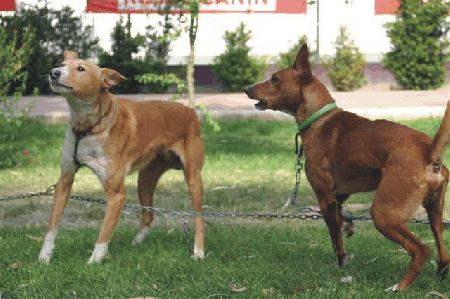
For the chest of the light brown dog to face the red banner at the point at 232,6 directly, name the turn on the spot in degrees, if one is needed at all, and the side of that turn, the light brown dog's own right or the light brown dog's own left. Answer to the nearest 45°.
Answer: approximately 135° to the light brown dog's own right

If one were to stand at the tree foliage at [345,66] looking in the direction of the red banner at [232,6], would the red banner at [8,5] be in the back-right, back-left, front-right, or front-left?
front-left

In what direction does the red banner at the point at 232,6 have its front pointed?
toward the camera

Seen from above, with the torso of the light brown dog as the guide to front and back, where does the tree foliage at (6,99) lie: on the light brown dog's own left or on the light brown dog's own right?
on the light brown dog's own right

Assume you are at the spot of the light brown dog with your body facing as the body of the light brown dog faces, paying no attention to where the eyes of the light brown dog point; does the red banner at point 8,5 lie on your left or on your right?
on your right

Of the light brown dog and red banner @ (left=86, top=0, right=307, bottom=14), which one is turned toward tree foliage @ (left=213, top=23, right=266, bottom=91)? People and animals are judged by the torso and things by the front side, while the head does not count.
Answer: the red banner

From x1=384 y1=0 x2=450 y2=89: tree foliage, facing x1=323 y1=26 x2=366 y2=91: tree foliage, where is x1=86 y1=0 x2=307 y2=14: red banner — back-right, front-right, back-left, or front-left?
front-right

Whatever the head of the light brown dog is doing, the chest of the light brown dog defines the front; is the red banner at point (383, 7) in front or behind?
behind

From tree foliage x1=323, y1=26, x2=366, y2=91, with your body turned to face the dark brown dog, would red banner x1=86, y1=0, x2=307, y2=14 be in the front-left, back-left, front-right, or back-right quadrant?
back-right

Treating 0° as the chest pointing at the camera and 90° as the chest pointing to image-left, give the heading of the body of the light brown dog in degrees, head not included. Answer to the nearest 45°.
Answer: approximately 45°

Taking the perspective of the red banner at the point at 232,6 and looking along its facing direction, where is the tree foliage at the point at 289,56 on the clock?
The tree foliage is roughly at 11 o'clock from the red banner.

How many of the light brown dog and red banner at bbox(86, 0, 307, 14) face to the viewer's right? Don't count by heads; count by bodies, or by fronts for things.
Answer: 0

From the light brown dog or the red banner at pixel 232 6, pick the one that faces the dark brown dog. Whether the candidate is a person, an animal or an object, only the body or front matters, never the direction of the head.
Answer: the red banner

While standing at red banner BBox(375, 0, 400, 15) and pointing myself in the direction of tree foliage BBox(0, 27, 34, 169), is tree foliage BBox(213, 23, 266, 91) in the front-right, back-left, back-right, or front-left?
front-right

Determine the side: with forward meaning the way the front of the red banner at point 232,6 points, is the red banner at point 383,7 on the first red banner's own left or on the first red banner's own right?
on the first red banner's own left
